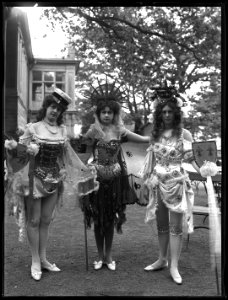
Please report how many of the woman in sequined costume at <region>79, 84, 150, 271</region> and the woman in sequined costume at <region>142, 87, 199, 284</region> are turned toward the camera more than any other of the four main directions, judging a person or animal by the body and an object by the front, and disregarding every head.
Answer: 2

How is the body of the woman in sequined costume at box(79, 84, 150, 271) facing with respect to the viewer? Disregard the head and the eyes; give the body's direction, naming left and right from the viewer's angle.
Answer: facing the viewer

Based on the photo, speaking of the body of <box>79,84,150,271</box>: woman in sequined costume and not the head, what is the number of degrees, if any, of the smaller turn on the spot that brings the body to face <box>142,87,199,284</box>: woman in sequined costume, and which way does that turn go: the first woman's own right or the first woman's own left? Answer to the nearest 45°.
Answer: approximately 90° to the first woman's own left

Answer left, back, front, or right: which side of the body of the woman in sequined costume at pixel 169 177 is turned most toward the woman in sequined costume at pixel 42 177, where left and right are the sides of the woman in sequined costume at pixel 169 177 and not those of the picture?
right

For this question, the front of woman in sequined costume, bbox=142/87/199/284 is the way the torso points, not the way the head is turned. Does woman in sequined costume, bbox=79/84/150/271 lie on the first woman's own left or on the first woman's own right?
on the first woman's own right
